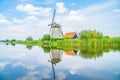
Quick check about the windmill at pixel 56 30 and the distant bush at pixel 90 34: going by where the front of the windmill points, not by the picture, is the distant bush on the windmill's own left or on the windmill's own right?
on the windmill's own left
